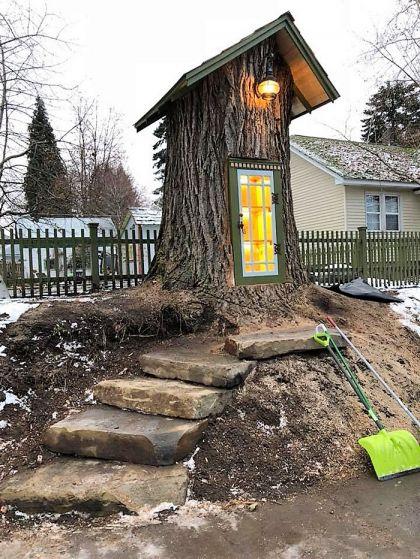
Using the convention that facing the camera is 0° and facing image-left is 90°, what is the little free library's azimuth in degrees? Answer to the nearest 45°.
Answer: approximately 315°

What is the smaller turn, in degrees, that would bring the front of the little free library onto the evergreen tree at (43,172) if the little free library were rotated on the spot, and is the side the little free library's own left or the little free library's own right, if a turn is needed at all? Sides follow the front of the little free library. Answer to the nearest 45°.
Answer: approximately 180°

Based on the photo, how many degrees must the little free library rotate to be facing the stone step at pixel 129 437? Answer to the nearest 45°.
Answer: approximately 45° to its right

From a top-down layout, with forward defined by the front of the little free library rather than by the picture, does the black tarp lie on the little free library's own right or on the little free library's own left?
on the little free library's own left

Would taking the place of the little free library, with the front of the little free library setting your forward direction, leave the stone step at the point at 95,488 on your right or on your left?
on your right

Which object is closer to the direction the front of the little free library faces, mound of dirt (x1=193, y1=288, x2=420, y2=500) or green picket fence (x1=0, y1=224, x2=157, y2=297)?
the mound of dirt

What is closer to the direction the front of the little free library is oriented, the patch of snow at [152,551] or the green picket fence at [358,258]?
the patch of snow

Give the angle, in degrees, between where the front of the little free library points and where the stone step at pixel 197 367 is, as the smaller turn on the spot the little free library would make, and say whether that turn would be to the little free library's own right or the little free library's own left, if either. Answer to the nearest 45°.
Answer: approximately 45° to the little free library's own right

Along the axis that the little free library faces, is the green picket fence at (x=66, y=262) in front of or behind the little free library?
behind

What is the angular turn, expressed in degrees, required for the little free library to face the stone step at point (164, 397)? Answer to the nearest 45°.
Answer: approximately 45° to its right

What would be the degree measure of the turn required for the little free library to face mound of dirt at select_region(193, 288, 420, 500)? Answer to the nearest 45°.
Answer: approximately 45° to its right

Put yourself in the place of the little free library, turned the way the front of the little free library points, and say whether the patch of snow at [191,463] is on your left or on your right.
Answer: on your right
